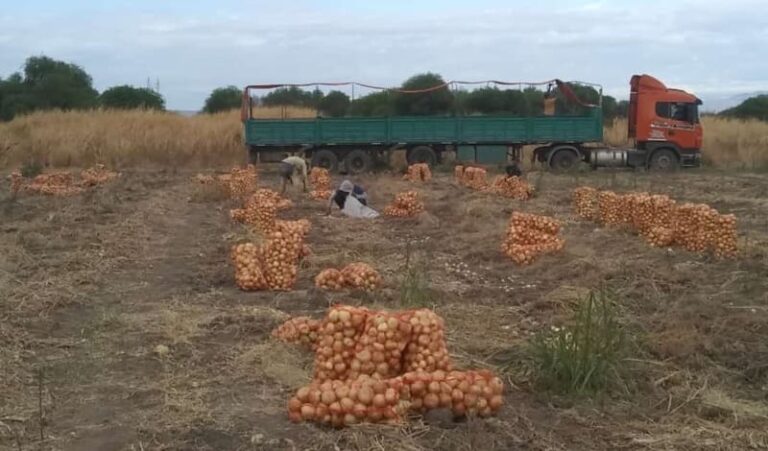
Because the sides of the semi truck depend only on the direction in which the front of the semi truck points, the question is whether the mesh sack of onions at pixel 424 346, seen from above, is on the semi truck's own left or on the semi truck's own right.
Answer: on the semi truck's own right

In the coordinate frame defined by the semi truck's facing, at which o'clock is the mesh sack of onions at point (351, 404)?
The mesh sack of onions is roughly at 3 o'clock from the semi truck.

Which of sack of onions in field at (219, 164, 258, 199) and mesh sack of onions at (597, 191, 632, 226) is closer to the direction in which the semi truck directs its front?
the mesh sack of onions

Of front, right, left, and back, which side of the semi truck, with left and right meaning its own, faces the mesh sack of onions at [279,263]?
right

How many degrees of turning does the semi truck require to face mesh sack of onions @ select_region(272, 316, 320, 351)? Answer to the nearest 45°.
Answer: approximately 90° to its right

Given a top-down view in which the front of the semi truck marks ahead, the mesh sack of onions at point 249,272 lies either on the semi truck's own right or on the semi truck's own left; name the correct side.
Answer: on the semi truck's own right

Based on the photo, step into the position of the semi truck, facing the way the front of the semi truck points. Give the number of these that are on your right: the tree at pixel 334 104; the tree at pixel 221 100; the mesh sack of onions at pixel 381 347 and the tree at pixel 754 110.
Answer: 1

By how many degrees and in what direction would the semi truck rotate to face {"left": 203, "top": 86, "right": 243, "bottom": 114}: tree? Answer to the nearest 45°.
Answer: approximately 135° to its left

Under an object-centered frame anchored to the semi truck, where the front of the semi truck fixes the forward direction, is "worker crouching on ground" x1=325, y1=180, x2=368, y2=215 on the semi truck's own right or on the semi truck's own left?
on the semi truck's own right

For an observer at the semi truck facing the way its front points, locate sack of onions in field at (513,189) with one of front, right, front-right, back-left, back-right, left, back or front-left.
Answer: right

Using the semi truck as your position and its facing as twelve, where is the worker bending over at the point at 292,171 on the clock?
The worker bending over is roughly at 4 o'clock from the semi truck.

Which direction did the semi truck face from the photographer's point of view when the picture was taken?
facing to the right of the viewer

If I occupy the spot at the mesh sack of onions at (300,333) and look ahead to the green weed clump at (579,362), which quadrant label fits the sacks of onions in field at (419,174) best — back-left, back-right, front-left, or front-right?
back-left

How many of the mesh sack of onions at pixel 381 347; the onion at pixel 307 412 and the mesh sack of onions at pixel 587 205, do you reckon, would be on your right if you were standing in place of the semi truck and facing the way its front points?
3

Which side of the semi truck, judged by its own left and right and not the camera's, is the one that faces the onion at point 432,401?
right

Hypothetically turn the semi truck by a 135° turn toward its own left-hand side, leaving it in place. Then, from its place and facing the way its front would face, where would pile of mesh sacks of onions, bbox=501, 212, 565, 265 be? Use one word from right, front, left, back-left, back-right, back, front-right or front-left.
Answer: back-left
